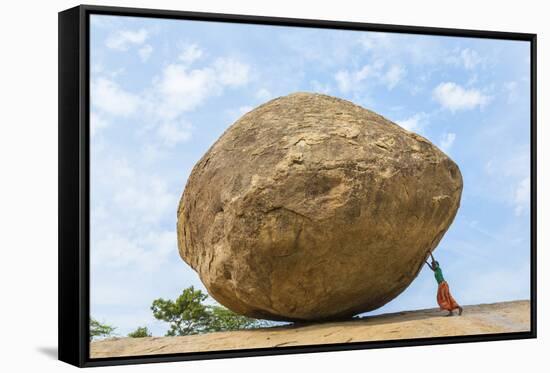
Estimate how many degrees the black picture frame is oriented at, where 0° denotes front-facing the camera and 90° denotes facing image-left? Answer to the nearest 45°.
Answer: approximately 315°
